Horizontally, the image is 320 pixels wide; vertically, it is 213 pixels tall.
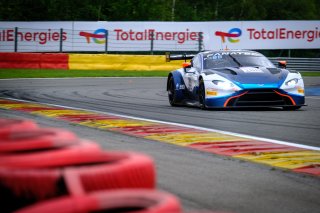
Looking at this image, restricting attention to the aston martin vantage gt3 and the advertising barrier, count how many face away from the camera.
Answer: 0

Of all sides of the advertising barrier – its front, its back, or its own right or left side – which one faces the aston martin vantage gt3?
front

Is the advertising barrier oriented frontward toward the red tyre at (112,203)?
yes

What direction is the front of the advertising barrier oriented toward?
toward the camera

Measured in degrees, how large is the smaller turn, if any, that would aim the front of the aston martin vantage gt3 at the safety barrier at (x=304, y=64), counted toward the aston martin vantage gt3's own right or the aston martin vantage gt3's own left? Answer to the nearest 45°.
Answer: approximately 135° to the aston martin vantage gt3's own left

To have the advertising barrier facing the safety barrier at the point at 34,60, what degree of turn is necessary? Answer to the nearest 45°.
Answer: approximately 45° to its right

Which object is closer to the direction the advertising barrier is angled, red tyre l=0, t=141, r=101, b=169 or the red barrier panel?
the red tyre

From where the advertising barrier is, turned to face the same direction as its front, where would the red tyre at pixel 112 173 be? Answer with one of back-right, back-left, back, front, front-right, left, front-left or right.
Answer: front

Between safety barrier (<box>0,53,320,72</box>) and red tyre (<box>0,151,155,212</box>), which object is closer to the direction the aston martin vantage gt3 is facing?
the red tyre

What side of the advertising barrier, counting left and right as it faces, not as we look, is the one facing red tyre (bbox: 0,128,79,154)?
front

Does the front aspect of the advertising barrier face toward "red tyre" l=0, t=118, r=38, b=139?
yes

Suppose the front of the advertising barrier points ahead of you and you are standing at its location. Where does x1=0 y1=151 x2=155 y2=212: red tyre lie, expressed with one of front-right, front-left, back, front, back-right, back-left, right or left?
front

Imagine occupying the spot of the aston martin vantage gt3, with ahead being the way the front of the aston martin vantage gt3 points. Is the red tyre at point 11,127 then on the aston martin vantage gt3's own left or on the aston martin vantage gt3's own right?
on the aston martin vantage gt3's own right

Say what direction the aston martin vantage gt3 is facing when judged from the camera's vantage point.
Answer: facing the viewer and to the right of the viewer

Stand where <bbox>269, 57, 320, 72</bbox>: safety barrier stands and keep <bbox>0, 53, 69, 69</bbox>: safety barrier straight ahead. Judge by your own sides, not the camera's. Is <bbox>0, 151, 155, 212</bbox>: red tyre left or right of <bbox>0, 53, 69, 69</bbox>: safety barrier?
left

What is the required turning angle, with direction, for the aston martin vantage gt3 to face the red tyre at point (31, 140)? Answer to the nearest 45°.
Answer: approximately 45° to its right
